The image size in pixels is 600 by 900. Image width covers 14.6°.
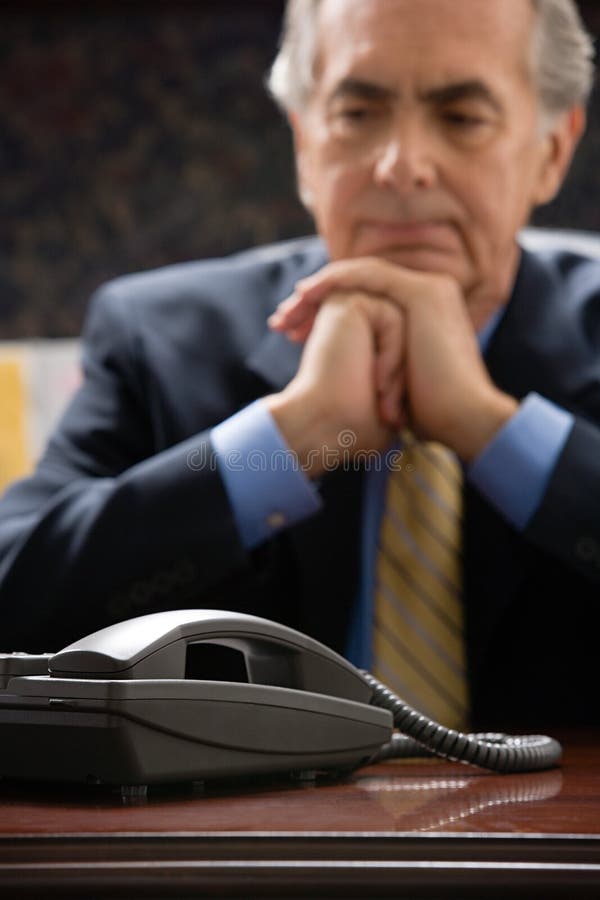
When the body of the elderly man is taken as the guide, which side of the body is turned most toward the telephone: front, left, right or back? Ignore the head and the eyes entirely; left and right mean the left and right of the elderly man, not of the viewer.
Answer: front

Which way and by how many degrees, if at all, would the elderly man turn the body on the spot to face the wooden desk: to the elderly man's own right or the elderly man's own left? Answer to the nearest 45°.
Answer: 0° — they already face it
